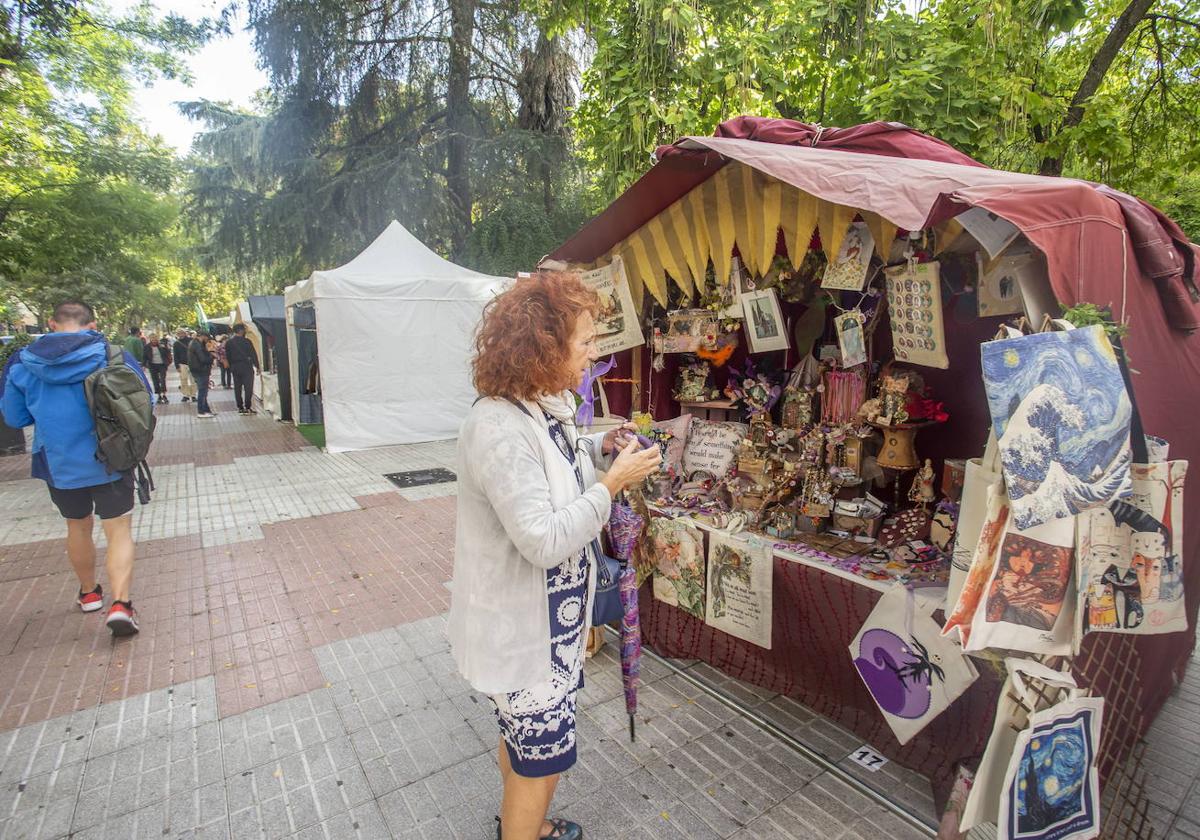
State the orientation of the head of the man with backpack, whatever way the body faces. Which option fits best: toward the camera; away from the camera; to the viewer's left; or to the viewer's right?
away from the camera

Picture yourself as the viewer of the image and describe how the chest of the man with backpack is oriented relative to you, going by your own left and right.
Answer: facing away from the viewer

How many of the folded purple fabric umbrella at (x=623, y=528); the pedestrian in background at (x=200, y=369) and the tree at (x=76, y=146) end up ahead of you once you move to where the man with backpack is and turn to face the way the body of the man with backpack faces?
2

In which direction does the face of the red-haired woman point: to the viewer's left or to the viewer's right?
to the viewer's right

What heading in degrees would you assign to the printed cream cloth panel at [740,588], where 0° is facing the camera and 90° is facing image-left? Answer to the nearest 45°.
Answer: approximately 45°

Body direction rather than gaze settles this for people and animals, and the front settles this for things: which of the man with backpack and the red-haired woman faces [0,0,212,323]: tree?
the man with backpack
